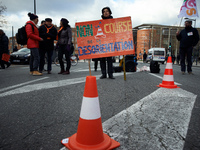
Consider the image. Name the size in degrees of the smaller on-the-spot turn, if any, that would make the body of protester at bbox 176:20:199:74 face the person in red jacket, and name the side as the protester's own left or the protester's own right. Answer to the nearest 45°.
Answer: approximately 45° to the protester's own right

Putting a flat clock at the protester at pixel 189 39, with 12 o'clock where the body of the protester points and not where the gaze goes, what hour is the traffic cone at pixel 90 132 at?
The traffic cone is roughly at 12 o'clock from the protester.
